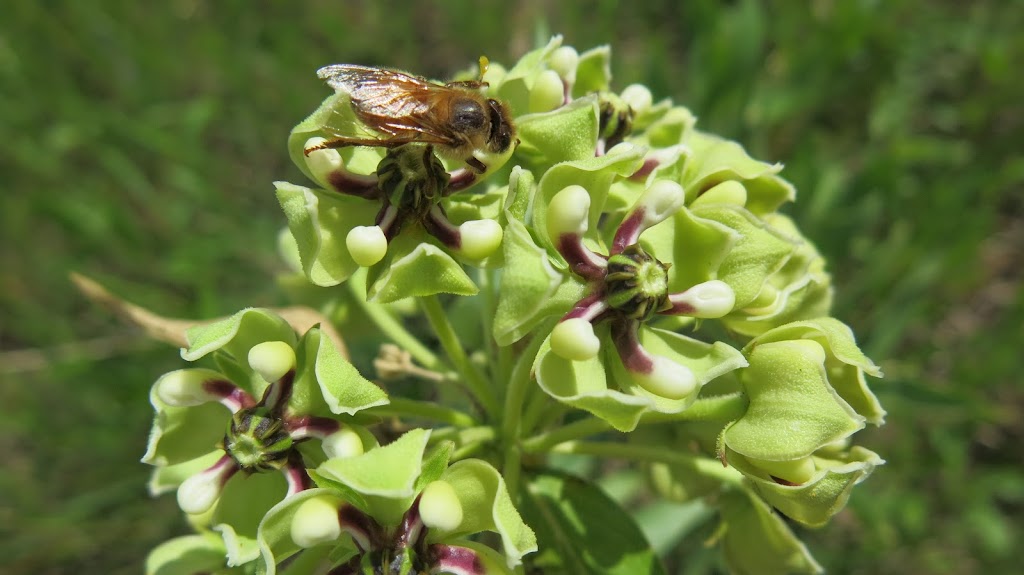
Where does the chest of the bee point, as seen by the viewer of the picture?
to the viewer's right
